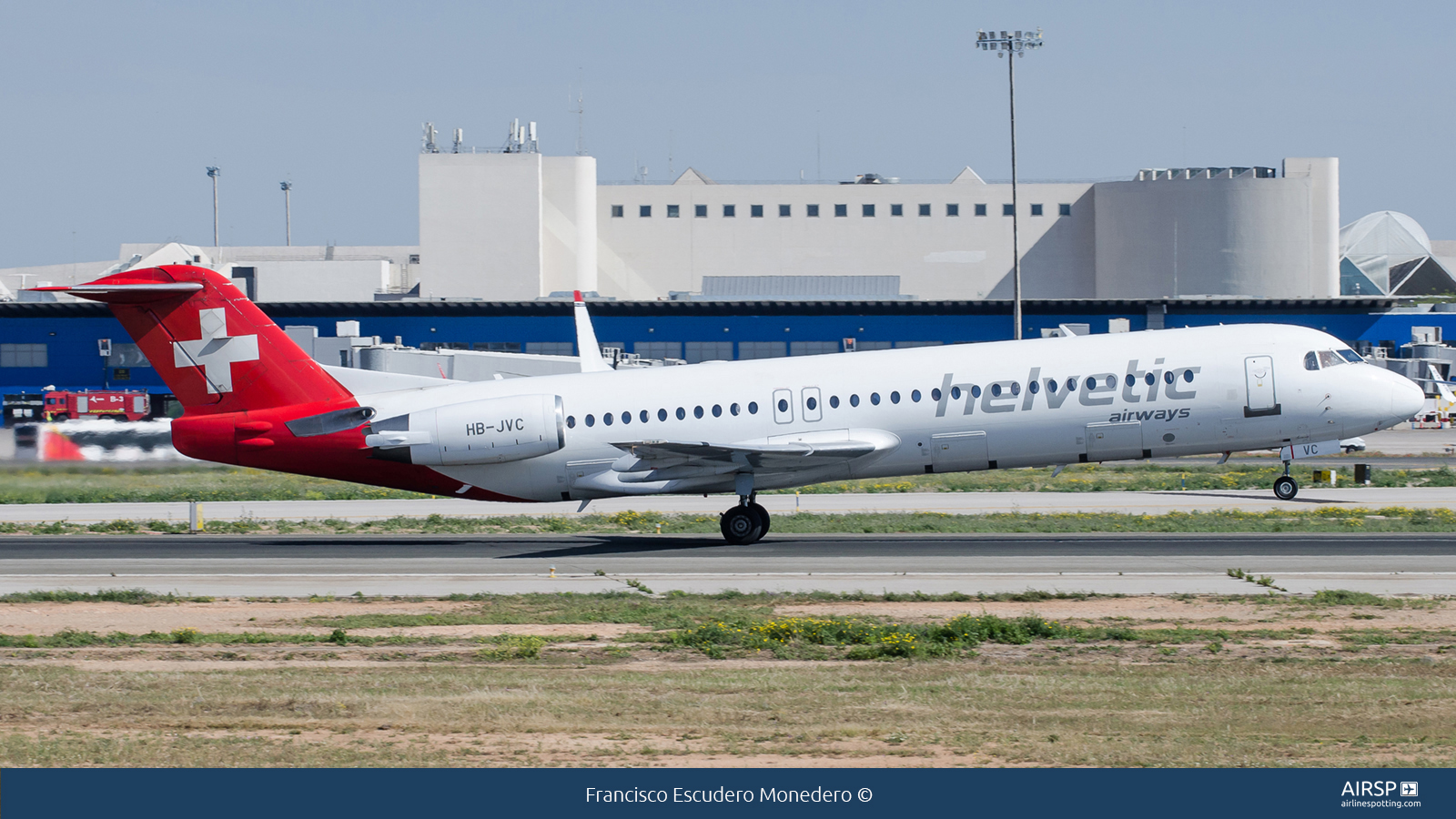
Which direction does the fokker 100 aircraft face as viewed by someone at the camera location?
facing to the right of the viewer
